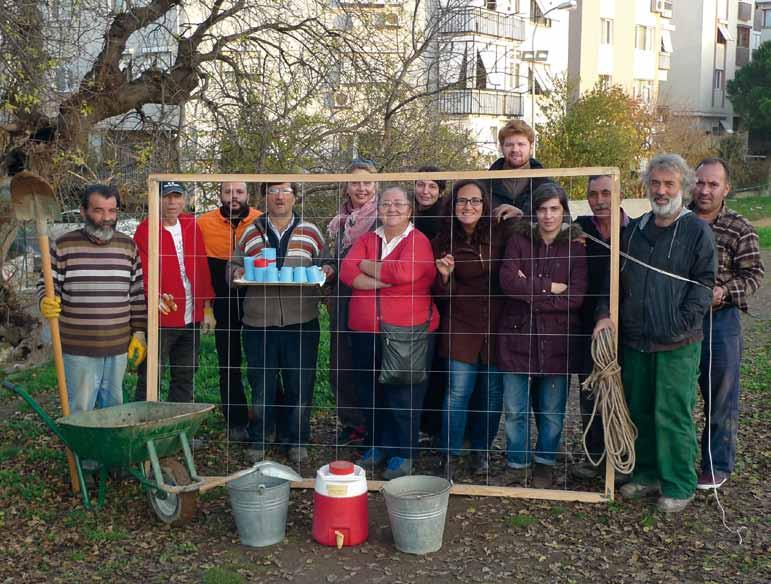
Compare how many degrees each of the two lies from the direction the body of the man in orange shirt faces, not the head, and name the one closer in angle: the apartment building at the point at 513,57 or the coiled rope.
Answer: the coiled rope

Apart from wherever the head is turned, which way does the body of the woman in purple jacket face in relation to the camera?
toward the camera

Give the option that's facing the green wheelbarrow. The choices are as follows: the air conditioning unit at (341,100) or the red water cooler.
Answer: the air conditioning unit

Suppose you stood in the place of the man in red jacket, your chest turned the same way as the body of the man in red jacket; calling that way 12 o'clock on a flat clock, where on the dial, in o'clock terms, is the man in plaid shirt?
The man in plaid shirt is roughly at 10 o'clock from the man in red jacket.

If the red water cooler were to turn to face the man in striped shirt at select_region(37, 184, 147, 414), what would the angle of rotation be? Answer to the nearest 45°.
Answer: approximately 135° to its right

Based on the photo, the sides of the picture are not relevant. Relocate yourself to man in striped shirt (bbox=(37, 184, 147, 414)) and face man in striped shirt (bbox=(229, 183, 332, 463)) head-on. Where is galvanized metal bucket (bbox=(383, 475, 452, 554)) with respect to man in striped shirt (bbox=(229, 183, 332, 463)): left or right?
right

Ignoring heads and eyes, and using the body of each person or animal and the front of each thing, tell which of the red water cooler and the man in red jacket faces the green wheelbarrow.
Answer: the man in red jacket

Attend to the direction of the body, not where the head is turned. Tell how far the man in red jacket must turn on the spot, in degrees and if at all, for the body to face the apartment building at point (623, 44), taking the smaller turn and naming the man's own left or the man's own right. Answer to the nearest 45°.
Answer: approximately 135° to the man's own left

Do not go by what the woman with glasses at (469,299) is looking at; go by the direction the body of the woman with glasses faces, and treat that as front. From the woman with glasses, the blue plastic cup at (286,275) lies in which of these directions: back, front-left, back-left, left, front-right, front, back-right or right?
right

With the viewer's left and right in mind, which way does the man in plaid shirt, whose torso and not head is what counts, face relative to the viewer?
facing the viewer and to the left of the viewer

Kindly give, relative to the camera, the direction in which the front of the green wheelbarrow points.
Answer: facing the viewer and to the right of the viewer

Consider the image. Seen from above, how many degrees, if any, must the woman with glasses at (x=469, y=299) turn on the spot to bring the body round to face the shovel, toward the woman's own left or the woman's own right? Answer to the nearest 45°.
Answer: approximately 90° to the woman's own right
